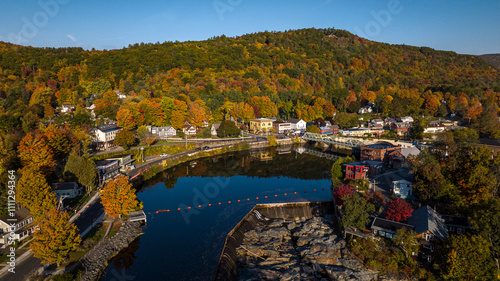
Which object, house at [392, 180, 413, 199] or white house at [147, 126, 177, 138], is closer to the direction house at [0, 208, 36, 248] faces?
the house

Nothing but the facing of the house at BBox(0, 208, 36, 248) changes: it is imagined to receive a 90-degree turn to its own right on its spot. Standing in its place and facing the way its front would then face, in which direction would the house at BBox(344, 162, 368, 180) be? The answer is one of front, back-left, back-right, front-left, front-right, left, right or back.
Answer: back-left

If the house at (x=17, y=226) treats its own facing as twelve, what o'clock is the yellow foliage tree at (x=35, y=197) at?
The yellow foliage tree is roughly at 9 o'clock from the house.

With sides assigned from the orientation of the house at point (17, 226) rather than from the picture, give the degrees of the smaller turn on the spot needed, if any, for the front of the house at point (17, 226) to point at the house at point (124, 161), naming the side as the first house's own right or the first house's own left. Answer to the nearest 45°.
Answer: approximately 90° to the first house's own left

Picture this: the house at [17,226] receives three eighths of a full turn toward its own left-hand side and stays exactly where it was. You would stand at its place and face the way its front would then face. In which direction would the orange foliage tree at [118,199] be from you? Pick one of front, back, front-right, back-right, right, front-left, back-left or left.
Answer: right

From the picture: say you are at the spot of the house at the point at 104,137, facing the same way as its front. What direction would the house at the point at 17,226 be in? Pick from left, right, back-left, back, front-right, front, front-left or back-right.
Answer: front-right

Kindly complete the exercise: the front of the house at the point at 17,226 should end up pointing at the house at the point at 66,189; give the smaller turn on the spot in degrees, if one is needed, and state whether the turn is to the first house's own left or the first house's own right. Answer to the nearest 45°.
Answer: approximately 90° to the first house's own left

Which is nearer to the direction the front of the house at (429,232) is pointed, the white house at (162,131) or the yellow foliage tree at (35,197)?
the yellow foliage tree

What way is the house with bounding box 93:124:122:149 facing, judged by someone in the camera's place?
facing the viewer and to the right of the viewer

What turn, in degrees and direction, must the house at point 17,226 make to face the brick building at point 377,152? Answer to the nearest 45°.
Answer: approximately 45° to its left

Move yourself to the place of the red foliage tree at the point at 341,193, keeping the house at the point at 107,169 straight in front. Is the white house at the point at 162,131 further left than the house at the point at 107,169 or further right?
right

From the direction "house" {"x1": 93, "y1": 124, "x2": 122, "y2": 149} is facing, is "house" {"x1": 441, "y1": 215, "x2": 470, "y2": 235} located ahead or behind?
ahead
